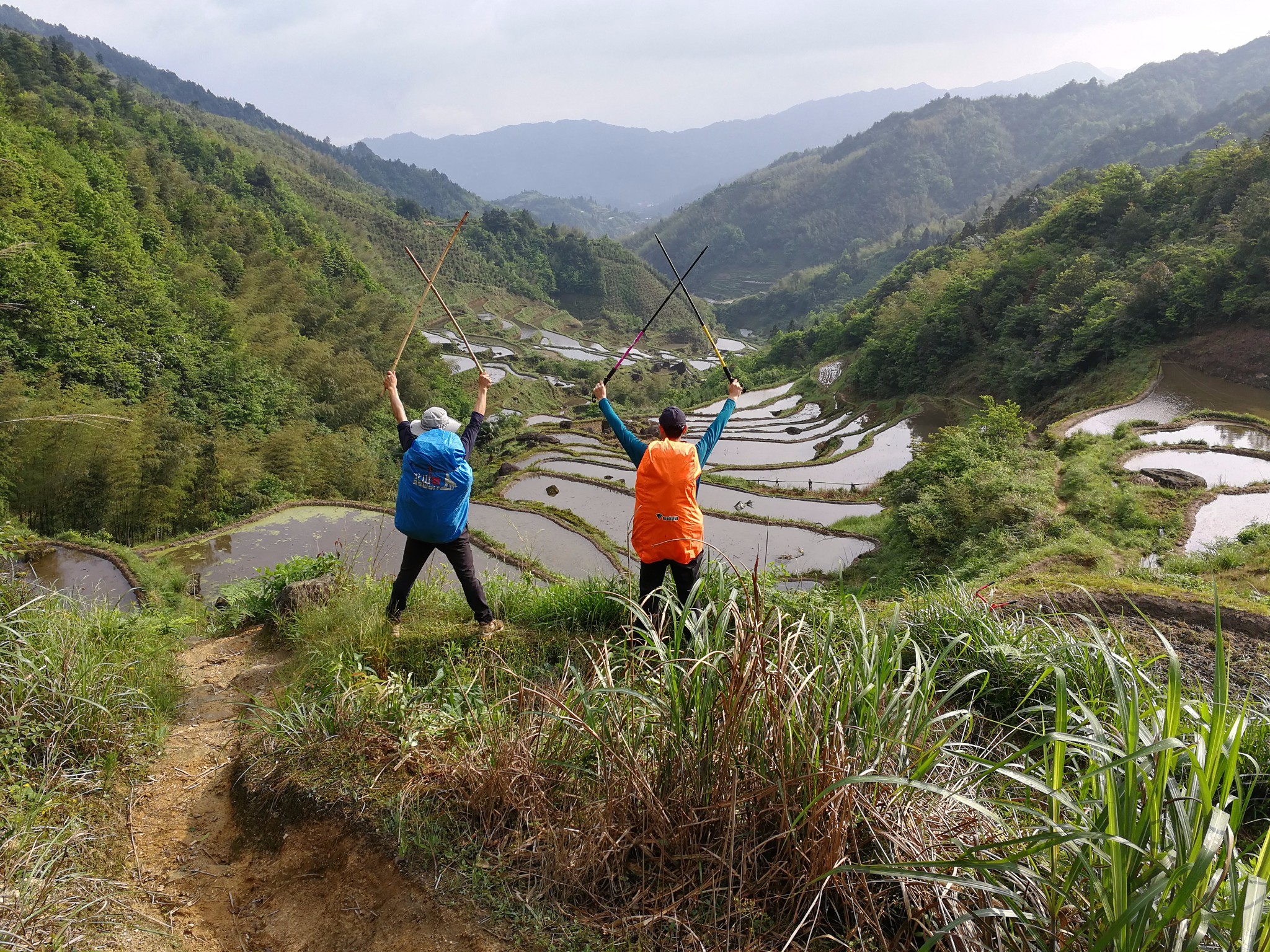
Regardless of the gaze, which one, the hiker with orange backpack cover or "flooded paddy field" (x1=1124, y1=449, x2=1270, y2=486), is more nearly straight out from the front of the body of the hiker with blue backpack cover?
the flooded paddy field

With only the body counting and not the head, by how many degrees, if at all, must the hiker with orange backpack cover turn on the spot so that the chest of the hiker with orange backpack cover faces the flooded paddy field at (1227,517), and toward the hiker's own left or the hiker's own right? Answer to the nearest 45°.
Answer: approximately 45° to the hiker's own right

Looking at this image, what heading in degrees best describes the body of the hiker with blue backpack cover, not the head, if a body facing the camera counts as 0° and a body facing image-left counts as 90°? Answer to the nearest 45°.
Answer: approximately 180°

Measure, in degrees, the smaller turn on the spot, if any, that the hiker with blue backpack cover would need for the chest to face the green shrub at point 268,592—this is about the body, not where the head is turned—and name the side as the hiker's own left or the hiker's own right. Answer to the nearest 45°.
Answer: approximately 45° to the hiker's own left

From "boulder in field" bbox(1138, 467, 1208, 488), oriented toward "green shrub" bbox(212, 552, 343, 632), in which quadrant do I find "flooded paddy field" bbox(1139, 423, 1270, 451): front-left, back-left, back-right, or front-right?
back-right

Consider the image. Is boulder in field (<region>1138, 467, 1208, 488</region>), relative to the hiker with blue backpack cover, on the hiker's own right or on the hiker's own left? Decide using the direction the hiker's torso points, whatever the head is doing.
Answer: on the hiker's own right

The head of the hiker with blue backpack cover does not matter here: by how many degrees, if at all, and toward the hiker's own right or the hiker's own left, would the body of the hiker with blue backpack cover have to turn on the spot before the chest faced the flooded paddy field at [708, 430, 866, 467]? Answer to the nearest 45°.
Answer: approximately 45° to the hiker's own right

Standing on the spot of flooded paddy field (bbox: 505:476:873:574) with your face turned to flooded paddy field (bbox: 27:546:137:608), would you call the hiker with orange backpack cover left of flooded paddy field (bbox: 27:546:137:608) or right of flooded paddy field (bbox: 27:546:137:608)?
left

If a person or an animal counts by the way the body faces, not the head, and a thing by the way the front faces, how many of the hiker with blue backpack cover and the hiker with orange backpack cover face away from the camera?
2

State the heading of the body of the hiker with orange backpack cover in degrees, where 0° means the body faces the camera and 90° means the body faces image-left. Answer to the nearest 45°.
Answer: approximately 180°
